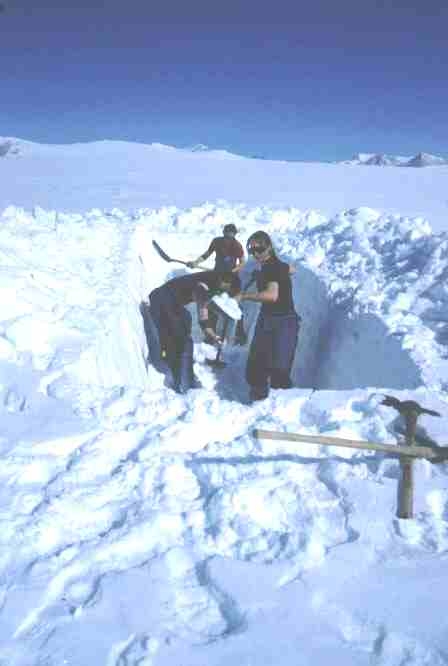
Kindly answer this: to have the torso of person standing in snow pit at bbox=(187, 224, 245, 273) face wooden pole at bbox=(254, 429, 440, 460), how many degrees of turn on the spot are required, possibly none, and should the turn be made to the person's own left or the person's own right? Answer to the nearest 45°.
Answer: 0° — they already face it

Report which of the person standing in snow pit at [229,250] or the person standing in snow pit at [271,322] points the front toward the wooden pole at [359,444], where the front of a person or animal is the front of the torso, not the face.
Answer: the person standing in snow pit at [229,250]

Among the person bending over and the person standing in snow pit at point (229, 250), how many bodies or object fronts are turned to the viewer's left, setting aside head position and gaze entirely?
0

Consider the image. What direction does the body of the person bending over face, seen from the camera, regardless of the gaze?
to the viewer's right

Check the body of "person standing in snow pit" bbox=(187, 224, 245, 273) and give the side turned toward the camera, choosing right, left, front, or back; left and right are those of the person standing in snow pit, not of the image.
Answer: front

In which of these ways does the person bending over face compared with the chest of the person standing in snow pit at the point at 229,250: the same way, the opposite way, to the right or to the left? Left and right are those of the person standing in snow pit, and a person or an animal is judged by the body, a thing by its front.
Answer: to the left

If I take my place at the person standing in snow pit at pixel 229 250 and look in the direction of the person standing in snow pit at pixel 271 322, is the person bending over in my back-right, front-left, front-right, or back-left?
front-right

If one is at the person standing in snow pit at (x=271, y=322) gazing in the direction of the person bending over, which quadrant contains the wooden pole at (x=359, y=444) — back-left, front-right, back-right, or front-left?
back-left

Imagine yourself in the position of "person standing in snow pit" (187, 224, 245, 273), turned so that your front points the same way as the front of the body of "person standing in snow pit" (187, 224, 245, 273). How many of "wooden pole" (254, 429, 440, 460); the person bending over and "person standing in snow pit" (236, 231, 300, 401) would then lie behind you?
0

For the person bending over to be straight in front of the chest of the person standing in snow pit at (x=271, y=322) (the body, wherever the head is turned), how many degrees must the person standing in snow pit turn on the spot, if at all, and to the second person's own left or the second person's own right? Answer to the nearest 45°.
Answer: approximately 45° to the second person's own right

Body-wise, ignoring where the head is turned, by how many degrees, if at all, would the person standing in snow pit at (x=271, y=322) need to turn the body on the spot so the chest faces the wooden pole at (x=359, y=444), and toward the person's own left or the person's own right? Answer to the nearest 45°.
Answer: approximately 90° to the person's own left

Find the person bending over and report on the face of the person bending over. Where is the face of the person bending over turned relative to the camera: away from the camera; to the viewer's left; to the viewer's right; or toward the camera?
to the viewer's right

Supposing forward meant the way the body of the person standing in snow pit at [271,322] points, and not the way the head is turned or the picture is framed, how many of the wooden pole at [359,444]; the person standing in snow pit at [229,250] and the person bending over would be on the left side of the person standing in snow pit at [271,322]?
1
